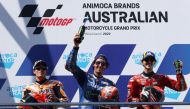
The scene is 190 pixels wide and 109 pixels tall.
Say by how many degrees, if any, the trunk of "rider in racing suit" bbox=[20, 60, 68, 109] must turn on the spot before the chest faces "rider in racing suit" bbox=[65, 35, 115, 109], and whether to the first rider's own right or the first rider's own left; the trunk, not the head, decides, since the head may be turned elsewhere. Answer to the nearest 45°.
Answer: approximately 90° to the first rider's own left

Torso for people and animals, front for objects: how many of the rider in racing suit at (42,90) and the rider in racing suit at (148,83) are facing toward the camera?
2

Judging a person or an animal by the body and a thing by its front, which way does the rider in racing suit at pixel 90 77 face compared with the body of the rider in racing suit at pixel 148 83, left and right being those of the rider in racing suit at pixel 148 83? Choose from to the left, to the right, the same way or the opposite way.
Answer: the same way

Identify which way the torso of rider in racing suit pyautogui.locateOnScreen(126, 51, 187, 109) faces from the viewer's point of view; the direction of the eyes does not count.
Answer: toward the camera

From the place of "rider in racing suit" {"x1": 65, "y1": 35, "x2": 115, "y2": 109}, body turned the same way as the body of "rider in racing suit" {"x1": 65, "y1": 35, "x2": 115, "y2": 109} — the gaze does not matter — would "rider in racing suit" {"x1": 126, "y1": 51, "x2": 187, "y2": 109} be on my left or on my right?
on my left

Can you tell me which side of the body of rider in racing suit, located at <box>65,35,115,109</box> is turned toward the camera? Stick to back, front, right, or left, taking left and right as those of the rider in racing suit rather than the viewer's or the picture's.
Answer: front

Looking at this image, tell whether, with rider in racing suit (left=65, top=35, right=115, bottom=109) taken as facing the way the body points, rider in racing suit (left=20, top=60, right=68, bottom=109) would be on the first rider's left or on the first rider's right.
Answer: on the first rider's right

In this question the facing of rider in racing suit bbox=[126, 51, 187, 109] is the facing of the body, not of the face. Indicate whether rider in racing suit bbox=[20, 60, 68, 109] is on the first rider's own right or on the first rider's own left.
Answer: on the first rider's own right

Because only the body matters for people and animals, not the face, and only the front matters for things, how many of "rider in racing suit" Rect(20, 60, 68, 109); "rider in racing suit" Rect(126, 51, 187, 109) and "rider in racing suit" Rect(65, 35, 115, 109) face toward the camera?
3

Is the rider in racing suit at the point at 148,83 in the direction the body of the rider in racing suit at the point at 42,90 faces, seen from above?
no

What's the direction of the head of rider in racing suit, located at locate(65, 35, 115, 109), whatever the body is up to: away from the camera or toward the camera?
toward the camera

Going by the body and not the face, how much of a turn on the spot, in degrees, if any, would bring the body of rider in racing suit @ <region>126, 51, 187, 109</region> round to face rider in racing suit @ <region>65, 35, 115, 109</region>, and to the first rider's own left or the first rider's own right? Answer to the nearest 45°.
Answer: approximately 90° to the first rider's own right

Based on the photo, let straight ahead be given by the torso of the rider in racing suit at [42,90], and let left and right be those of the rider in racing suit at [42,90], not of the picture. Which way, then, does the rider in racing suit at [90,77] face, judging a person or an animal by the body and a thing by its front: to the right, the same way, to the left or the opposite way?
the same way
